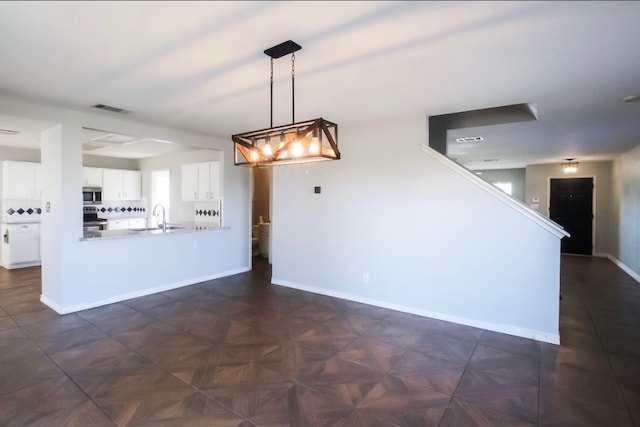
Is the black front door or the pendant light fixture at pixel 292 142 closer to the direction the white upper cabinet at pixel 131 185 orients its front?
the pendant light fixture

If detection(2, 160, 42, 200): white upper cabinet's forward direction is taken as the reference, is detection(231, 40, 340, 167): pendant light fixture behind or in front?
in front

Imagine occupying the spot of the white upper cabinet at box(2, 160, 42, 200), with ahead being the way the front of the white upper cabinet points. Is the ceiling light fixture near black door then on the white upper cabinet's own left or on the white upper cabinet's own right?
on the white upper cabinet's own left

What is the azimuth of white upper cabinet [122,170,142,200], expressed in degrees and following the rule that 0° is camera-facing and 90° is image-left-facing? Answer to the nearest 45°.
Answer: approximately 0°

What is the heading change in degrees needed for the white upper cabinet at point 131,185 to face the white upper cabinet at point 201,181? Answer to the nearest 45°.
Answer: approximately 45° to its left
